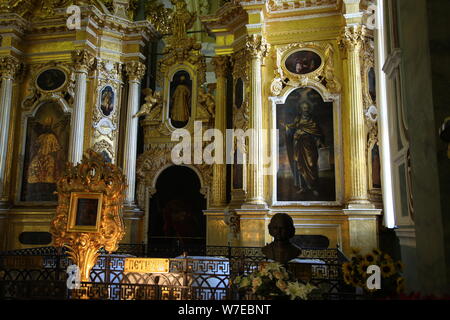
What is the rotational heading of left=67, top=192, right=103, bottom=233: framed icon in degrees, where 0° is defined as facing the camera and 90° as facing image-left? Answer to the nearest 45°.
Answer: approximately 0°

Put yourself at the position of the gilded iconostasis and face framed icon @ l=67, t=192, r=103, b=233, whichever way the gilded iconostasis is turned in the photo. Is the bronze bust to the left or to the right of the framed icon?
left

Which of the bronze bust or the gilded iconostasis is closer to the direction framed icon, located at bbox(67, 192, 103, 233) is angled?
the bronze bust

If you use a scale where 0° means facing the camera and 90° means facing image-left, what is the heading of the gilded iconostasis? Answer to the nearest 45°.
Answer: approximately 0°

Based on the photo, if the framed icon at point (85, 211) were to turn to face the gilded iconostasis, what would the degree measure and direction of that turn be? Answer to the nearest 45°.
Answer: approximately 135° to its left

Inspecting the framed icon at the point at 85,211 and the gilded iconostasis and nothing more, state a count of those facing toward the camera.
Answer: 2

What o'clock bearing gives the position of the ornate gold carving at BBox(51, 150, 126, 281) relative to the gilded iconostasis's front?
The ornate gold carving is roughly at 1 o'clock from the gilded iconostasis.
